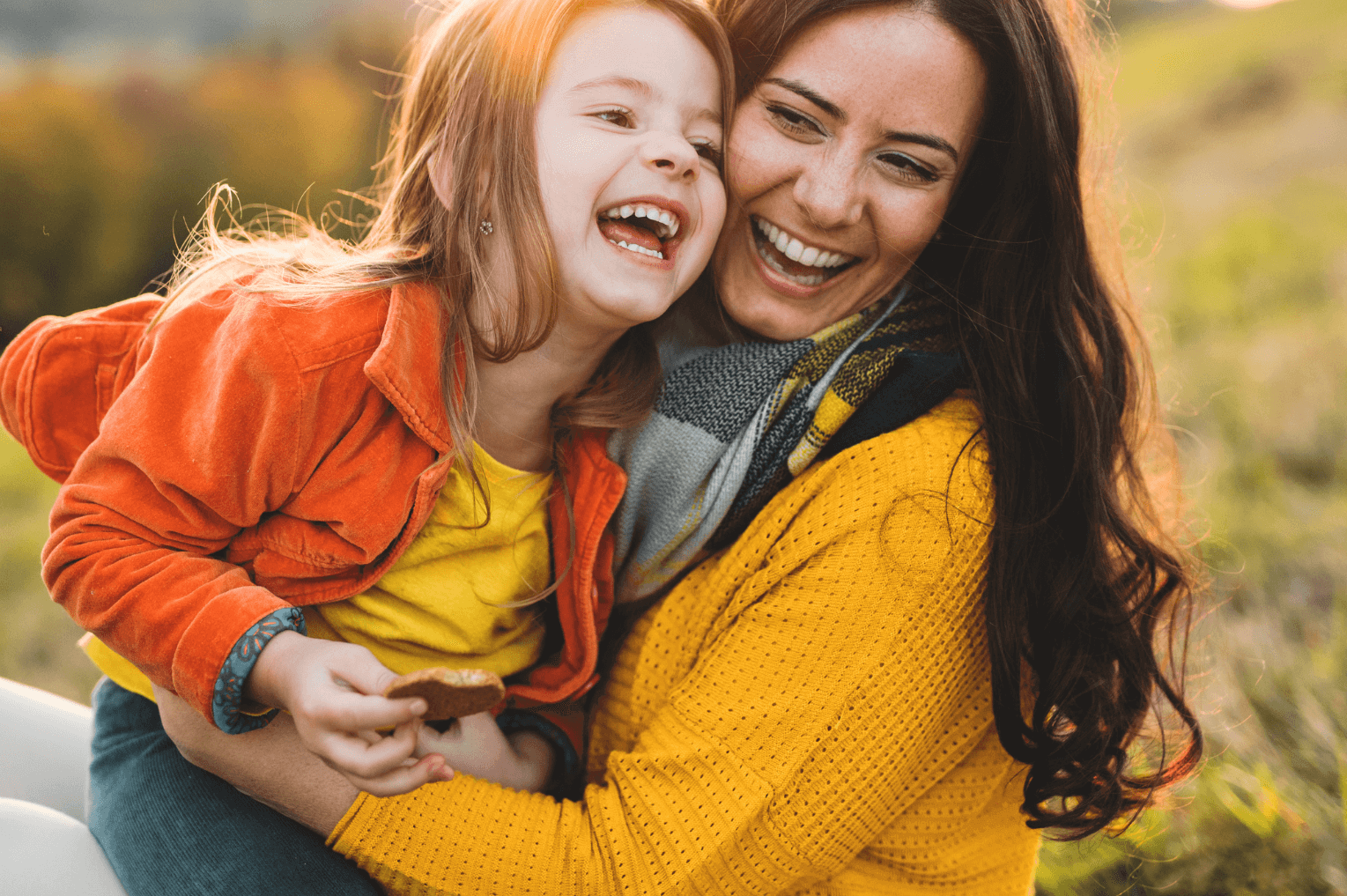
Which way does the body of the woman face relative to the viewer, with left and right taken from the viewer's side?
facing to the left of the viewer

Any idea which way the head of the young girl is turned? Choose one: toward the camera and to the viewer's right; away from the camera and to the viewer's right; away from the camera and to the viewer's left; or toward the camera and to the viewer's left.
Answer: toward the camera and to the viewer's right

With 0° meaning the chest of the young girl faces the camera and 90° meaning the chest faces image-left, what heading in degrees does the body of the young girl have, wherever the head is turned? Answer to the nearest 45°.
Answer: approximately 315°
